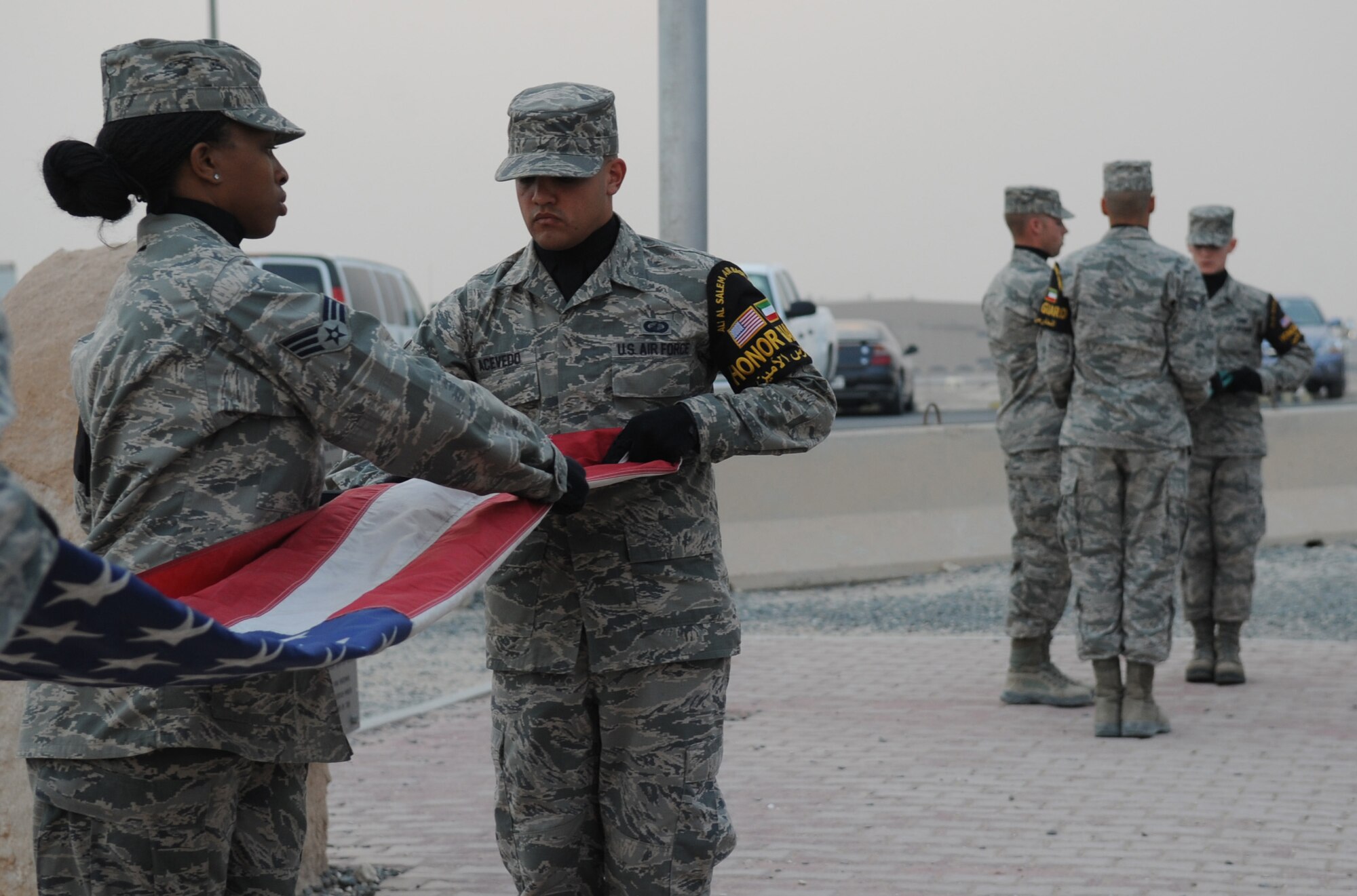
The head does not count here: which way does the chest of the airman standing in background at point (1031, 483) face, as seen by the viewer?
to the viewer's right

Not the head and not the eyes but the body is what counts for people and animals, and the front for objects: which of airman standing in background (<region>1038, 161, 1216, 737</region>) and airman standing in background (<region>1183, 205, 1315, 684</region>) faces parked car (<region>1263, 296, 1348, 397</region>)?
airman standing in background (<region>1038, 161, 1216, 737</region>)

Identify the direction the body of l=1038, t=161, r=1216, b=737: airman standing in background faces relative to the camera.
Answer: away from the camera

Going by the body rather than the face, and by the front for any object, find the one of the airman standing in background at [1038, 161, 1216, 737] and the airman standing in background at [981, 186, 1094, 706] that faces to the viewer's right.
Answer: the airman standing in background at [981, 186, 1094, 706]

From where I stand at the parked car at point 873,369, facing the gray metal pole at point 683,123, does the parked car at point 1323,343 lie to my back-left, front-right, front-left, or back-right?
back-left

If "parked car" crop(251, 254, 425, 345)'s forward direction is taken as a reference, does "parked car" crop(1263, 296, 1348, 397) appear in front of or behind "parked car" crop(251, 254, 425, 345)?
in front

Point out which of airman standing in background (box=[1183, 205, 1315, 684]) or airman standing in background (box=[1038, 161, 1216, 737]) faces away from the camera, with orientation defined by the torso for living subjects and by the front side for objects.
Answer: airman standing in background (box=[1038, 161, 1216, 737])

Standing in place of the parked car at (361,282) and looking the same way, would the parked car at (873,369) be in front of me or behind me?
in front

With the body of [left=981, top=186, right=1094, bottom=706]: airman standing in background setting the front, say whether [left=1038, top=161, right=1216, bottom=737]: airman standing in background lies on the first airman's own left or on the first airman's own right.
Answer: on the first airman's own right

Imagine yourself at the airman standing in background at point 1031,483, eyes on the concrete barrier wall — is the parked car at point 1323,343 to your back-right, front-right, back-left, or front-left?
front-right

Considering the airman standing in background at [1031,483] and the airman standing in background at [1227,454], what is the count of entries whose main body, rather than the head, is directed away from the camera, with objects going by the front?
0

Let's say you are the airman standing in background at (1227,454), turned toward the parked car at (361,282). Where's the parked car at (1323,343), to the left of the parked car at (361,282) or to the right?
right

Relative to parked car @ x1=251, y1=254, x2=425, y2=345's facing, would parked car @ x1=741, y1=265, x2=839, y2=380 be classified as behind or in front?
in front
